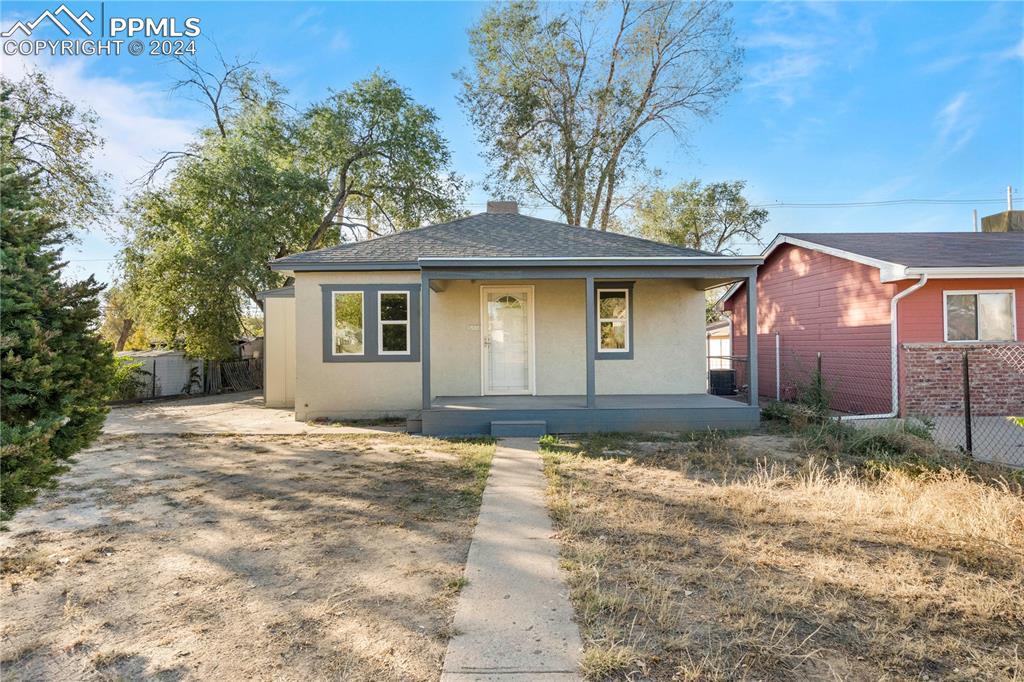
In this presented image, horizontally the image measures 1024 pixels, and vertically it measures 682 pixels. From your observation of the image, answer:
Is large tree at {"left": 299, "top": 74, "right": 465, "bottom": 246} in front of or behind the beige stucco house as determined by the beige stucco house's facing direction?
behind

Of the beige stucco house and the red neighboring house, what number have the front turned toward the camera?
2

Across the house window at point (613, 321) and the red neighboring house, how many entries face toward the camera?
2

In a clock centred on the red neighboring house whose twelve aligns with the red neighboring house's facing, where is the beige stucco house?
The beige stucco house is roughly at 2 o'clock from the red neighboring house.

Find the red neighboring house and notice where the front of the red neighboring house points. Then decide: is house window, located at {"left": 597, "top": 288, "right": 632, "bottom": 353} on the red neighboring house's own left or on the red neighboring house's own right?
on the red neighboring house's own right

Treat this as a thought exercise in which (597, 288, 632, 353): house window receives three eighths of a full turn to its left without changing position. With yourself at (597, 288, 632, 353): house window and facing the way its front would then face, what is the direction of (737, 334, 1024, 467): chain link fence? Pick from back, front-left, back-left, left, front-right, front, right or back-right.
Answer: front-right

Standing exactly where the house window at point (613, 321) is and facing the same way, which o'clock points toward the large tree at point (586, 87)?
The large tree is roughly at 6 o'clock from the house window.

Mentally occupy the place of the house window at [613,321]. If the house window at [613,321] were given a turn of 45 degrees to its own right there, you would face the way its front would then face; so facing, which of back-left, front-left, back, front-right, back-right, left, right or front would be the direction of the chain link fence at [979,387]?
back-left

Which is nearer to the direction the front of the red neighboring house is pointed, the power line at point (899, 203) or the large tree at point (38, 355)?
the large tree

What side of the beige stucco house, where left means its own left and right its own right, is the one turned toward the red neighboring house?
left

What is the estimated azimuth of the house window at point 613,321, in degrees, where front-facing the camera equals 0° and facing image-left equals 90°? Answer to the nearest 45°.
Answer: approximately 0°
